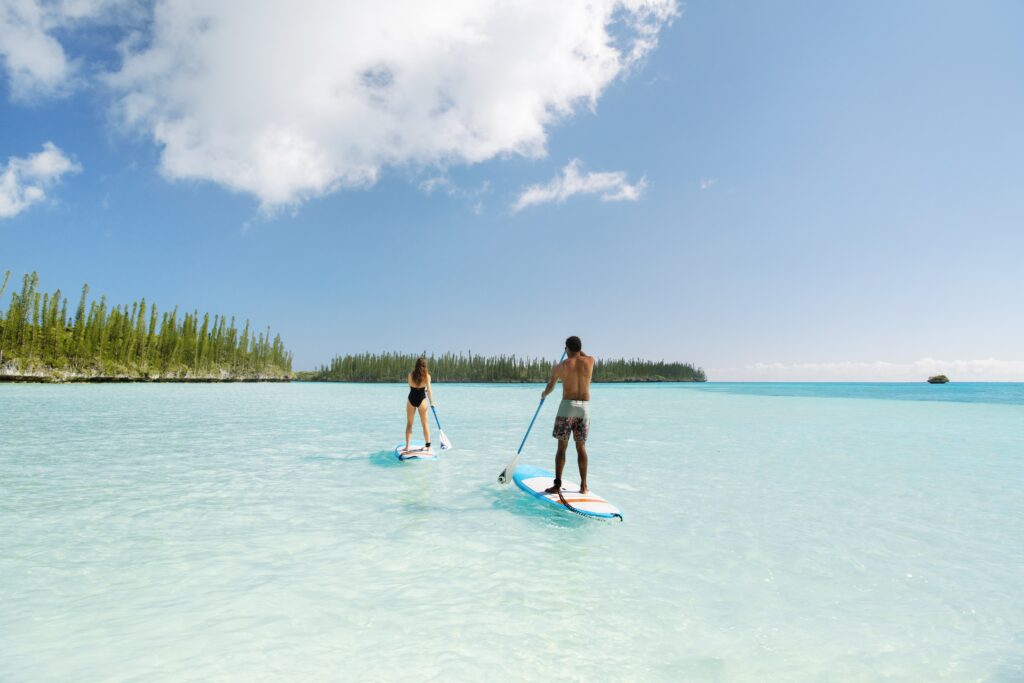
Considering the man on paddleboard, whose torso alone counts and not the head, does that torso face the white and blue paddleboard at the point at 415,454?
yes

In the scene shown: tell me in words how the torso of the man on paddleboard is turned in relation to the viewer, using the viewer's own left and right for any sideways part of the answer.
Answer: facing away from the viewer and to the left of the viewer

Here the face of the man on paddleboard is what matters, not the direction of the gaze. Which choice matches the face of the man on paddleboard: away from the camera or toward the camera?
away from the camera

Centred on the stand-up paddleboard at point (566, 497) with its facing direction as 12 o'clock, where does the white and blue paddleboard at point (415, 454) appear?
The white and blue paddleboard is roughly at 12 o'clock from the stand-up paddleboard.

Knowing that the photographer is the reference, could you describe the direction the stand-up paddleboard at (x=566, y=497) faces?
facing away from the viewer and to the left of the viewer
